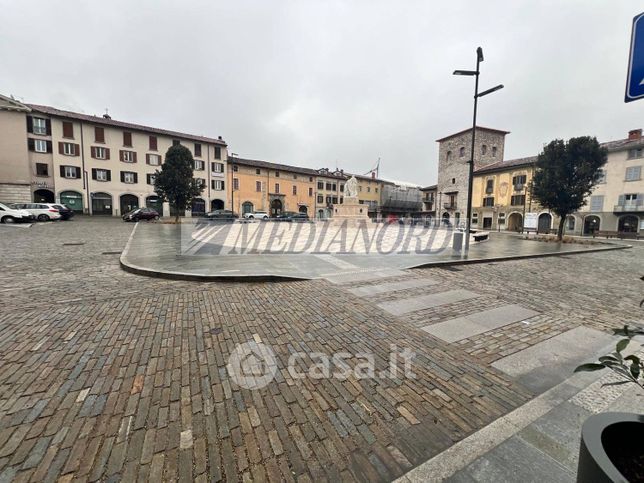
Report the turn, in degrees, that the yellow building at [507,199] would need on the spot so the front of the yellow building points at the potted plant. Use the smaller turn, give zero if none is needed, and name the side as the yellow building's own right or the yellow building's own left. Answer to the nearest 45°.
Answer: approximately 45° to the yellow building's own left

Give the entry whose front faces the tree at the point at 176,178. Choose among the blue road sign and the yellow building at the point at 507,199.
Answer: the yellow building

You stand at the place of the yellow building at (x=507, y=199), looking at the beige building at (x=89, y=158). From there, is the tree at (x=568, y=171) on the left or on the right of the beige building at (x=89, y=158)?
left

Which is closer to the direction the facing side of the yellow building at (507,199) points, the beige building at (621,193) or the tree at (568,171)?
the tree

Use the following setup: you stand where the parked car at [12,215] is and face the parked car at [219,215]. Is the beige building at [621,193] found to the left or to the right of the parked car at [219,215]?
right

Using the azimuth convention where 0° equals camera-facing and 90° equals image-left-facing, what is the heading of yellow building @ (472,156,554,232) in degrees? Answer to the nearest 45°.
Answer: approximately 45°

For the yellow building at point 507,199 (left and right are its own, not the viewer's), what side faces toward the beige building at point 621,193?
left

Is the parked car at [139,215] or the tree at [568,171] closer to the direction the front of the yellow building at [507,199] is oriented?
the parked car

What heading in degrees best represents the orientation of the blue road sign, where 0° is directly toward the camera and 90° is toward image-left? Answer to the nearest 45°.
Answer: approximately 0°

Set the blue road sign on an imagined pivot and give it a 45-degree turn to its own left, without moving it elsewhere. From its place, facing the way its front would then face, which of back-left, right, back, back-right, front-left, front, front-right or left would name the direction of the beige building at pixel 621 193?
back-left

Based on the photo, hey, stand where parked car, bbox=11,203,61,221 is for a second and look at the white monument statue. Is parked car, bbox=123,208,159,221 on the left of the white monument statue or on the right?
left
